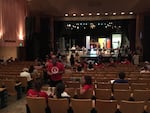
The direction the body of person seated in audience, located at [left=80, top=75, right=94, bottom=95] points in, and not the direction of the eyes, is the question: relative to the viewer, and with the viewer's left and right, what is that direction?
facing away from the viewer and to the left of the viewer

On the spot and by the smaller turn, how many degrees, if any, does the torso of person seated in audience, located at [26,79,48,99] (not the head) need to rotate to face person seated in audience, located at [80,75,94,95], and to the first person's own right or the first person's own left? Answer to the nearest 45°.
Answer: approximately 90° to the first person's own right

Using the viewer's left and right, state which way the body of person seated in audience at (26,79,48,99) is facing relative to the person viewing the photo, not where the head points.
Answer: facing away from the viewer

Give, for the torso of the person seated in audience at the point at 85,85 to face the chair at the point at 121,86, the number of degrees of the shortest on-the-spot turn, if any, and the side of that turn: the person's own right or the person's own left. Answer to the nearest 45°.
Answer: approximately 90° to the person's own right

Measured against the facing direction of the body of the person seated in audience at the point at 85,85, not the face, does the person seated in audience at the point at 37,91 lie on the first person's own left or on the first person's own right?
on the first person's own left
